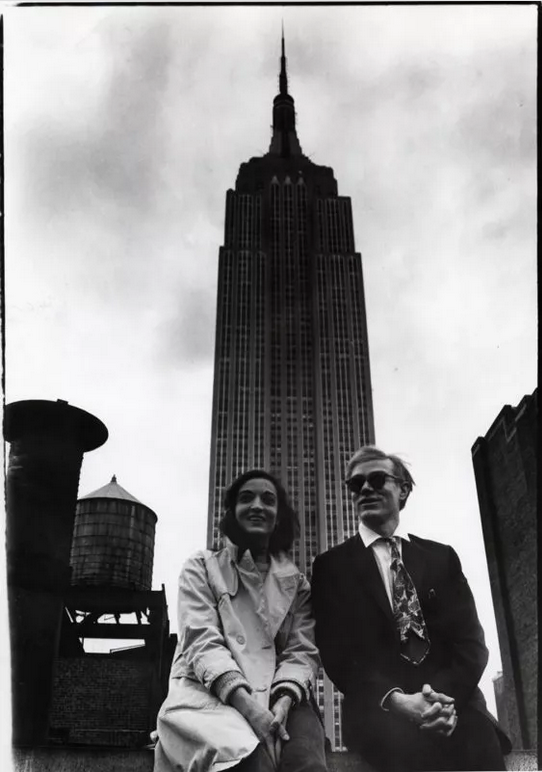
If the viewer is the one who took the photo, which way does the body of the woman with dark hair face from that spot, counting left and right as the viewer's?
facing the viewer

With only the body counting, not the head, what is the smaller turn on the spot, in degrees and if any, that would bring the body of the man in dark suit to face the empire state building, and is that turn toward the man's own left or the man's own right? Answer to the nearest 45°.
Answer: approximately 180°

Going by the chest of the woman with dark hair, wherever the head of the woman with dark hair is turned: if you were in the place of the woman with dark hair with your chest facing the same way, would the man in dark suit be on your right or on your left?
on your left

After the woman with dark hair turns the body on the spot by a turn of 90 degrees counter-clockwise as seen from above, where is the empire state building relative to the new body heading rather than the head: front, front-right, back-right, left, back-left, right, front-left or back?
left

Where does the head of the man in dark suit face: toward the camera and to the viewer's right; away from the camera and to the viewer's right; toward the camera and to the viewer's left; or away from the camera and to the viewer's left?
toward the camera and to the viewer's left

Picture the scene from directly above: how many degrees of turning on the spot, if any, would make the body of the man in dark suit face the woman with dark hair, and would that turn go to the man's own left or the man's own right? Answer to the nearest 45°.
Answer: approximately 45° to the man's own right

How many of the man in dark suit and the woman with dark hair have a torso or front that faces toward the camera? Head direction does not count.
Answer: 2
